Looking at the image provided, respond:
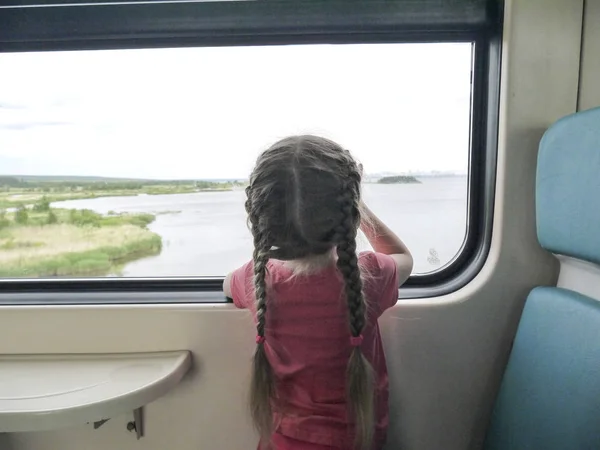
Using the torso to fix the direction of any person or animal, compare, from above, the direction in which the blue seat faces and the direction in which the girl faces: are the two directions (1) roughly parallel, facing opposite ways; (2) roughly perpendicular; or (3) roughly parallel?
roughly perpendicular

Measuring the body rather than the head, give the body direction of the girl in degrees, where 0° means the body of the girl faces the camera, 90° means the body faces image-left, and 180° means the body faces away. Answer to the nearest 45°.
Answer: approximately 180°

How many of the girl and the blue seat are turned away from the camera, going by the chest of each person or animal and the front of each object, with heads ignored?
1

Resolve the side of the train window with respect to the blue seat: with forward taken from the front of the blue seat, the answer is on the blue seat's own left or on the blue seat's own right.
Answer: on the blue seat's own right

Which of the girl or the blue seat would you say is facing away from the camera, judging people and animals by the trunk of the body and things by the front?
the girl

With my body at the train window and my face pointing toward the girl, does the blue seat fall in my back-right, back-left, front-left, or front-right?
front-left

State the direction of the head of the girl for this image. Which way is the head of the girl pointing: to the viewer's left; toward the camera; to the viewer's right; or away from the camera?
away from the camera

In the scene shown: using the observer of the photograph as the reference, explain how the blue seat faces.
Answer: facing the viewer and to the left of the viewer

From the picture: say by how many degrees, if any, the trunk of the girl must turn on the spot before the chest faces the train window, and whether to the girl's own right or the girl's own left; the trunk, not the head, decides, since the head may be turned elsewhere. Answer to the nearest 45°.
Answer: approximately 45° to the girl's own left
